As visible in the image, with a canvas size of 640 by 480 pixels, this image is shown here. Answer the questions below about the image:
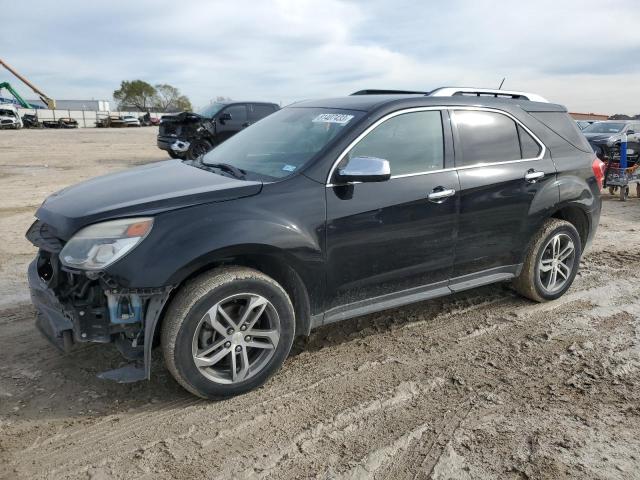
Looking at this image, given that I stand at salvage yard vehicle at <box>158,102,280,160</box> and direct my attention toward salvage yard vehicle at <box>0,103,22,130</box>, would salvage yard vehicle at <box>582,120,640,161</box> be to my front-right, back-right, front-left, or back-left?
back-right

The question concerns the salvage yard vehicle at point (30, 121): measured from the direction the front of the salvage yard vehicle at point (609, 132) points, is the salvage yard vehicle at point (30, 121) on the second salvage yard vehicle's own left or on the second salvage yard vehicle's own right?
on the second salvage yard vehicle's own right

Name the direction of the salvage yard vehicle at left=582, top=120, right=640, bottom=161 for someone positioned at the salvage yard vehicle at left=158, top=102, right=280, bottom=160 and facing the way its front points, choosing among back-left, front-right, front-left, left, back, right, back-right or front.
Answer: back-left

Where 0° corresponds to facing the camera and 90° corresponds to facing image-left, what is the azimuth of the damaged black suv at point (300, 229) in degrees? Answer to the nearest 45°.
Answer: approximately 45°

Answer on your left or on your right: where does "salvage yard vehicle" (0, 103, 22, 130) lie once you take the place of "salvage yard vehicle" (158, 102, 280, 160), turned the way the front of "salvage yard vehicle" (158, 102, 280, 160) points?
on your right

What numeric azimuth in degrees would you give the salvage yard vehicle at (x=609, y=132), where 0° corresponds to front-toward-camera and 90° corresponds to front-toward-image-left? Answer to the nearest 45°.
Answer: approximately 45°

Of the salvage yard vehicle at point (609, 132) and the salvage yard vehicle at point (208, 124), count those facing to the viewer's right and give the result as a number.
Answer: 0

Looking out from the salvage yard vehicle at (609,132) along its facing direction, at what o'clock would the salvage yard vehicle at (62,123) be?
the salvage yard vehicle at (62,123) is roughly at 2 o'clock from the salvage yard vehicle at (609,132).

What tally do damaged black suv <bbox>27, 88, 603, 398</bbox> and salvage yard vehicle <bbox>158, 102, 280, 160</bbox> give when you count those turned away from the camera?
0

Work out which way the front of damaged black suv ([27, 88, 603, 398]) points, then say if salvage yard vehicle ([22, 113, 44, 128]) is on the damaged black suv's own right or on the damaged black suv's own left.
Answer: on the damaged black suv's own right
